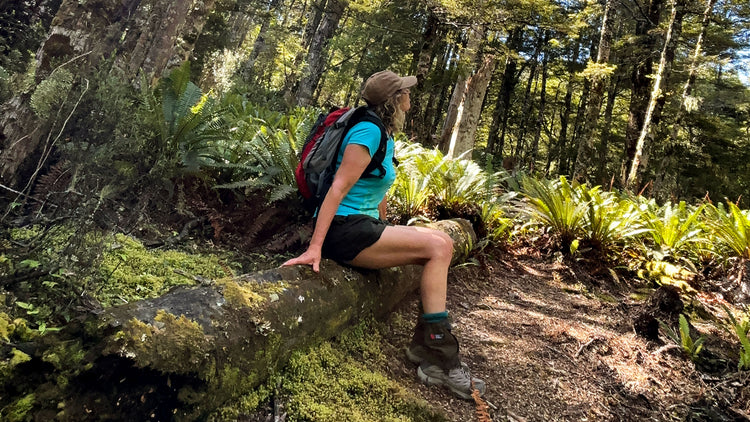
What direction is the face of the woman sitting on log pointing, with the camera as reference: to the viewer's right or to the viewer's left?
to the viewer's right

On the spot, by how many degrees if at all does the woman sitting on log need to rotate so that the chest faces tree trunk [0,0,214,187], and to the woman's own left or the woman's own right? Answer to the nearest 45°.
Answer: approximately 180°

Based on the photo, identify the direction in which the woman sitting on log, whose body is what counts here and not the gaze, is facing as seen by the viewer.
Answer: to the viewer's right

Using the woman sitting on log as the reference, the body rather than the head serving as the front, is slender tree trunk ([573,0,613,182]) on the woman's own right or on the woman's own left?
on the woman's own left

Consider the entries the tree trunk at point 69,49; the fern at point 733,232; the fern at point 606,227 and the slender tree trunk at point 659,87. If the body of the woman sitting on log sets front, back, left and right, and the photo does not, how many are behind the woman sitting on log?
1

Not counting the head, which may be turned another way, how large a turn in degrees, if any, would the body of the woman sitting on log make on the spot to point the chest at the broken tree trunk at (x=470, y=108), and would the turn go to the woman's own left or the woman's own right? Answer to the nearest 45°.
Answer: approximately 90° to the woman's own left

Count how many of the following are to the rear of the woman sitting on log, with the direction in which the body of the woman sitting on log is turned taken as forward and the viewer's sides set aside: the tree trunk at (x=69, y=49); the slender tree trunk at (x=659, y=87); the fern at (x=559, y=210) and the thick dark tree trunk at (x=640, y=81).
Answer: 1

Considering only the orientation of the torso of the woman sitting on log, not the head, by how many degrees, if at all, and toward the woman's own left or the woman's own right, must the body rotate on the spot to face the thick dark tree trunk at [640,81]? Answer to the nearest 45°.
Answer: approximately 45° to the woman's own left

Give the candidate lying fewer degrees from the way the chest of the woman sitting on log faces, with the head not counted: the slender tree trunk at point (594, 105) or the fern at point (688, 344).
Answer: the fern

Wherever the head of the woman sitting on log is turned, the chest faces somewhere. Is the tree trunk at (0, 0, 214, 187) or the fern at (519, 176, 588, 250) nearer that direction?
the fern

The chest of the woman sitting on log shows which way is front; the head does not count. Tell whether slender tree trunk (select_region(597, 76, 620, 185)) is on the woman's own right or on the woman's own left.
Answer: on the woman's own left

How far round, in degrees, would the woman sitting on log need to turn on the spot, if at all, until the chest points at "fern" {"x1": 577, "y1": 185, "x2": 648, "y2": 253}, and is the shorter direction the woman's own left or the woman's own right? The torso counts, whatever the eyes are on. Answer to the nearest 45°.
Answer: approximately 45° to the woman's own left

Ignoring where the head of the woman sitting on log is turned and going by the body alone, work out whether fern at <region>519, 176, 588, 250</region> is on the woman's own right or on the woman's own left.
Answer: on the woman's own left
